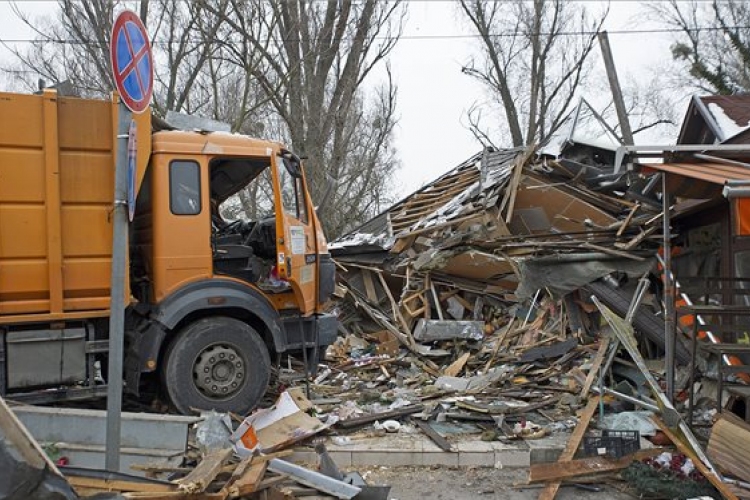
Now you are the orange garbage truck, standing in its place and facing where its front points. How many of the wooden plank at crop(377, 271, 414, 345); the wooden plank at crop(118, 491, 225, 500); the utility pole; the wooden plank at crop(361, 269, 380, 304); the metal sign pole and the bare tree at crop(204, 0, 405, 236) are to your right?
2

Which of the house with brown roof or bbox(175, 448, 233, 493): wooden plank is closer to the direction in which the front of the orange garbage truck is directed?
the house with brown roof

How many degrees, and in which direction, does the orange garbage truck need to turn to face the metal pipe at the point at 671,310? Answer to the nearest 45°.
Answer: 0° — it already faces it

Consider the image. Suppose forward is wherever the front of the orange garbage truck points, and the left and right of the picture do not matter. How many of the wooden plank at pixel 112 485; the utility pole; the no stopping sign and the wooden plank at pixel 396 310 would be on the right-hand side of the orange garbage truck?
2

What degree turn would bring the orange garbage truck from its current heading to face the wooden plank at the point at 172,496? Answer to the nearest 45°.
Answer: approximately 90° to its right

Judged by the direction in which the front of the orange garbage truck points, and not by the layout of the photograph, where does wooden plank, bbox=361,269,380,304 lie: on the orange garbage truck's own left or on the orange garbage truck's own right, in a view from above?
on the orange garbage truck's own left

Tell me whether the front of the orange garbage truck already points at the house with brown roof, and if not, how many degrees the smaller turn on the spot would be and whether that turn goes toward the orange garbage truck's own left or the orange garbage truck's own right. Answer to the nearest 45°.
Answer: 0° — it already faces it

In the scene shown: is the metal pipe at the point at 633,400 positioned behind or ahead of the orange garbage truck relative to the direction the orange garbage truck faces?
ahead

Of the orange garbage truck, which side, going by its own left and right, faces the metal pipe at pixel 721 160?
front

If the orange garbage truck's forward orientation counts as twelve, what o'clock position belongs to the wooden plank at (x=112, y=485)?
The wooden plank is roughly at 3 o'clock from the orange garbage truck.

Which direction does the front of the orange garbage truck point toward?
to the viewer's right

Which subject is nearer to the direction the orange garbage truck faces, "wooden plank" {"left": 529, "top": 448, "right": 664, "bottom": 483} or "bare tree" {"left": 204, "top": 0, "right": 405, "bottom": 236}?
the wooden plank

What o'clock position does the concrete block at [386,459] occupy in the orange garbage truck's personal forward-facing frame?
The concrete block is roughly at 1 o'clock from the orange garbage truck.

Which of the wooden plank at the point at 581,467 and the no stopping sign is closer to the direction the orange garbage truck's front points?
the wooden plank

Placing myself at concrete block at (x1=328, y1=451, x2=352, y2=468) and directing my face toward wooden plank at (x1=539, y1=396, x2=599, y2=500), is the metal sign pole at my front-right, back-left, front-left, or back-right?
back-right

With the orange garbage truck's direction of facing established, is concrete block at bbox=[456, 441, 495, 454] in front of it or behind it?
in front
